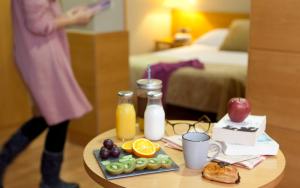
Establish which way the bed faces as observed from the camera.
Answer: facing the viewer and to the left of the viewer

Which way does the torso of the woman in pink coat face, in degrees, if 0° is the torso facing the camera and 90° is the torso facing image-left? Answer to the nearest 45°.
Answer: approximately 270°

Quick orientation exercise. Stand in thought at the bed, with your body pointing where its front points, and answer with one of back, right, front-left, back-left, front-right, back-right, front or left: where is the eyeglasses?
front-left

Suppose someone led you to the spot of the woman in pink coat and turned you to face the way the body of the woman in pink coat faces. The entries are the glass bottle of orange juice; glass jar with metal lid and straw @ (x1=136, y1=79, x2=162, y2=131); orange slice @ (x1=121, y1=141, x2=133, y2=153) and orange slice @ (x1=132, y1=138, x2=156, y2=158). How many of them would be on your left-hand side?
0

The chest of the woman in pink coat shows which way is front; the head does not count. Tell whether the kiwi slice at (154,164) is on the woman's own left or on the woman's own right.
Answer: on the woman's own right

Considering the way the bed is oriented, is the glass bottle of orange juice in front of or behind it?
in front

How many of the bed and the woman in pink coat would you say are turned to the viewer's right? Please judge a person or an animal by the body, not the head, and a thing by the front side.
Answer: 1

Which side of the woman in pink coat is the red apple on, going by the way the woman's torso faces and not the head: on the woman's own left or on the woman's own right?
on the woman's own right

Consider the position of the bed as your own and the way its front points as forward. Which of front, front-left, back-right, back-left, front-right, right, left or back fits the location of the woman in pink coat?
front

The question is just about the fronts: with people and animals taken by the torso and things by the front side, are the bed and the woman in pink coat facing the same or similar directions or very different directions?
very different directions

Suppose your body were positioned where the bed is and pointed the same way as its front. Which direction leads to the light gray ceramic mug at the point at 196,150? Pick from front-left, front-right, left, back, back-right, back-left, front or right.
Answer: front-left

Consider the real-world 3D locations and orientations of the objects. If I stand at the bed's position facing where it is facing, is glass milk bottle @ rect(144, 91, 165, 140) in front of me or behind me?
in front
